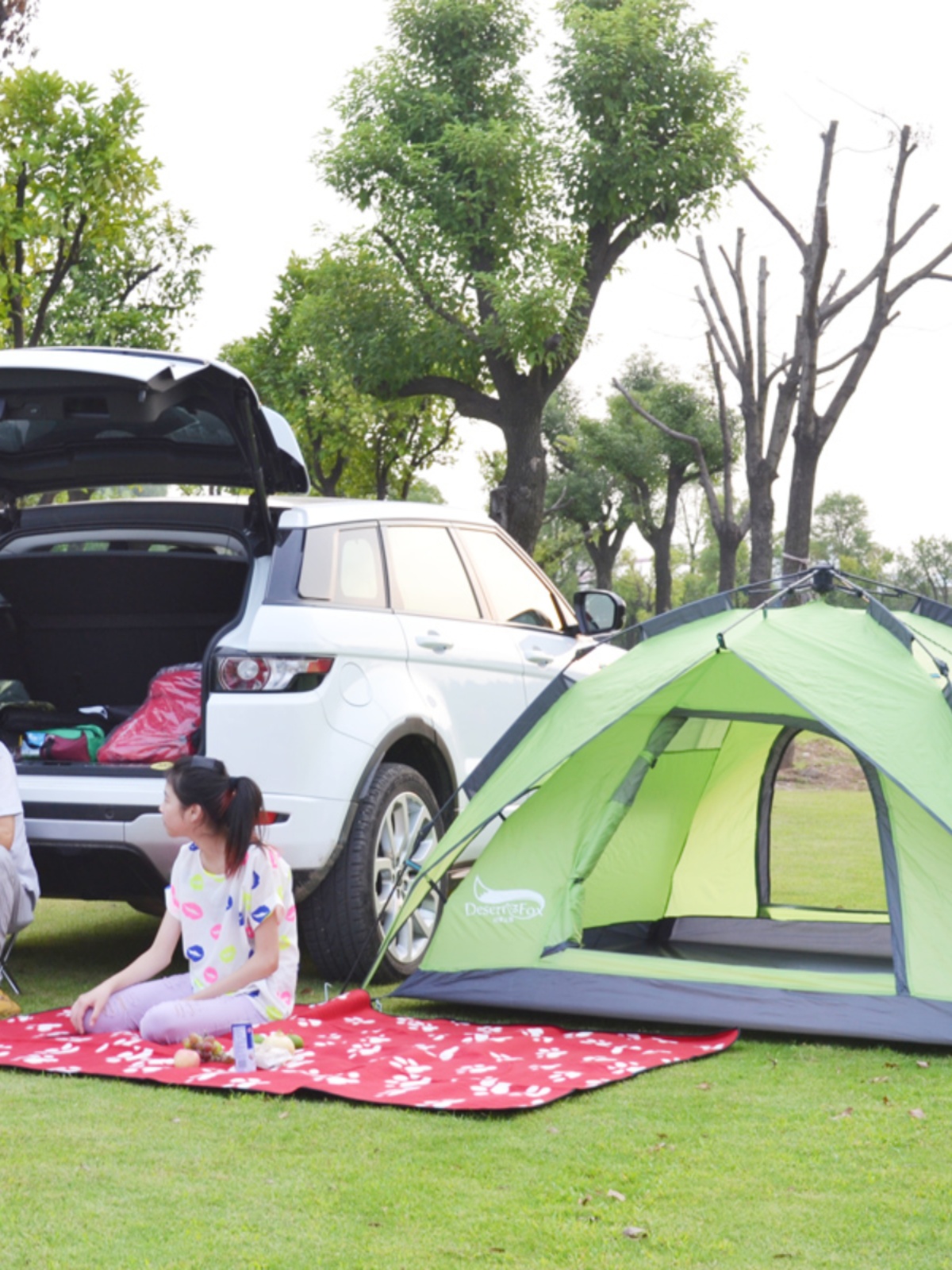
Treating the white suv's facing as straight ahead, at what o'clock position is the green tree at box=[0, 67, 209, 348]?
The green tree is roughly at 10 o'clock from the white suv.

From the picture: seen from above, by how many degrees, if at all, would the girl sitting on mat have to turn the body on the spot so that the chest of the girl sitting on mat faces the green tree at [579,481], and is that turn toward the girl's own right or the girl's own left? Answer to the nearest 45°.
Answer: approximately 135° to the girl's own right

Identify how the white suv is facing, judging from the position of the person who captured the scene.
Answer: facing away from the viewer and to the right of the viewer

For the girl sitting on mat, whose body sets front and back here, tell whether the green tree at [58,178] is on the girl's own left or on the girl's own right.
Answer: on the girl's own right

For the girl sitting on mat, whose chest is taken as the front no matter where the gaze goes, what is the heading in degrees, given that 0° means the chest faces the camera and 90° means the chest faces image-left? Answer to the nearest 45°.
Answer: approximately 45°

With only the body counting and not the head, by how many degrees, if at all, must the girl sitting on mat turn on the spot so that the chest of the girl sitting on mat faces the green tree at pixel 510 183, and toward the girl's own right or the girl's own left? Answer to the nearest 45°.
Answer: approximately 135° to the girl's own right

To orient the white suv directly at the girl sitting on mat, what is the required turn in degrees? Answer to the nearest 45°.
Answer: approximately 135° to its right

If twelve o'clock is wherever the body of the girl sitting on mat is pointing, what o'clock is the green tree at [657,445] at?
The green tree is roughly at 5 o'clock from the girl sitting on mat.

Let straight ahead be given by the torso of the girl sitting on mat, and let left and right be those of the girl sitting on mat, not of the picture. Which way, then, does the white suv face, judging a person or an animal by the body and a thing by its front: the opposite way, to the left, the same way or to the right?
the opposite way
